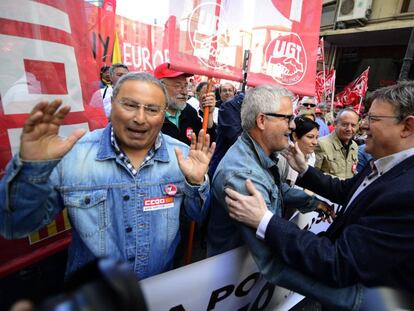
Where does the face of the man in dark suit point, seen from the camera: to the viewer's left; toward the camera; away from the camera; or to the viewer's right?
to the viewer's left

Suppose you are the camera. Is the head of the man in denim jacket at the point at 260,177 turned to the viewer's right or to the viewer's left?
to the viewer's right

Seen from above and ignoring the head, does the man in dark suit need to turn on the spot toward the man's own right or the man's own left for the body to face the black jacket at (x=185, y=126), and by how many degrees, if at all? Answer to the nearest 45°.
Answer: approximately 45° to the man's own right

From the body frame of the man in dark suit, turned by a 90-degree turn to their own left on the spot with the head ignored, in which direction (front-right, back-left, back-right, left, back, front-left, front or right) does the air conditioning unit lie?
back

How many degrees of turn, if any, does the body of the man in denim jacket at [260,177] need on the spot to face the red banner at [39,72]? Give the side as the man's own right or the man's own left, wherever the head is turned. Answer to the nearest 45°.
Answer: approximately 135° to the man's own right

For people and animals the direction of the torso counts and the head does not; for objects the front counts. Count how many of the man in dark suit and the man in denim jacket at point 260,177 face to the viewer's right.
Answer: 1

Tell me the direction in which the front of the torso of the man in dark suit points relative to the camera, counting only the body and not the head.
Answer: to the viewer's left

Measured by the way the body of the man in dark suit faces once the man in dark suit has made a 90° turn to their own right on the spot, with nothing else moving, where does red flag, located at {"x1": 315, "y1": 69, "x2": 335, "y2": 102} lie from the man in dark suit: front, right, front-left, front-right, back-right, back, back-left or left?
front

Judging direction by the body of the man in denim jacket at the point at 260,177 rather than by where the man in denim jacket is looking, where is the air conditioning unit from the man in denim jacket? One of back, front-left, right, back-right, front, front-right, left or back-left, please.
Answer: left

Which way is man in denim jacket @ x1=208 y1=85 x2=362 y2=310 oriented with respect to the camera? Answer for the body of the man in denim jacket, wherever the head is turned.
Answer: to the viewer's right

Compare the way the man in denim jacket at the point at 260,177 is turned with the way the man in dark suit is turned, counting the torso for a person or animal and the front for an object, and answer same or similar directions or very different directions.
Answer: very different directions

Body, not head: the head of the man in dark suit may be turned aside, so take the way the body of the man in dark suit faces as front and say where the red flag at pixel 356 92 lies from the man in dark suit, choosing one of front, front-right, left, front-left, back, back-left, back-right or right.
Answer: right

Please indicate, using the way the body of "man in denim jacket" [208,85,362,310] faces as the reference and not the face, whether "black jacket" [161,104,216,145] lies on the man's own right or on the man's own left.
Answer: on the man's own left
